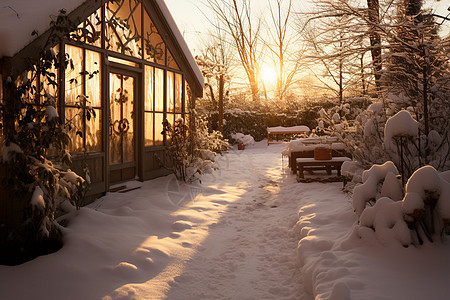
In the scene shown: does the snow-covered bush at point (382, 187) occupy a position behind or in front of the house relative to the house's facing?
in front

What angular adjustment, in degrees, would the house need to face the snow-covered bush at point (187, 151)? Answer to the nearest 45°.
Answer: approximately 90° to its left

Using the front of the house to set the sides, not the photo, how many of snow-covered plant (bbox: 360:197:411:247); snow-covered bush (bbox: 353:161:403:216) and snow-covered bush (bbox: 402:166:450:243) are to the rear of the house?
0

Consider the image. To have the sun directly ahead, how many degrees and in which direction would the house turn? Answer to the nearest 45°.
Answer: approximately 90° to its left

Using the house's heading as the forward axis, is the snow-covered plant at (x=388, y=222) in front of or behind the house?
in front

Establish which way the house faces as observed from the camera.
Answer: facing the viewer and to the right of the viewer

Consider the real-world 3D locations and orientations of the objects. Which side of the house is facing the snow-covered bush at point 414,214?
front

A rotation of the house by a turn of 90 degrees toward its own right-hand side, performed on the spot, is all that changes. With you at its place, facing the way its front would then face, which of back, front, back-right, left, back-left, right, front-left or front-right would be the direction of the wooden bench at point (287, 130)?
back

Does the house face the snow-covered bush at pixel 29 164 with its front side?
no

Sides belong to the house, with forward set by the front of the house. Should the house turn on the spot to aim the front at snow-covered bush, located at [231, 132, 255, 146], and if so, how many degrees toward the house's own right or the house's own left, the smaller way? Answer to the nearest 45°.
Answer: approximately 90° to the house's own left

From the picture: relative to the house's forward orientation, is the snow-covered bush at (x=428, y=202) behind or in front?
in front
